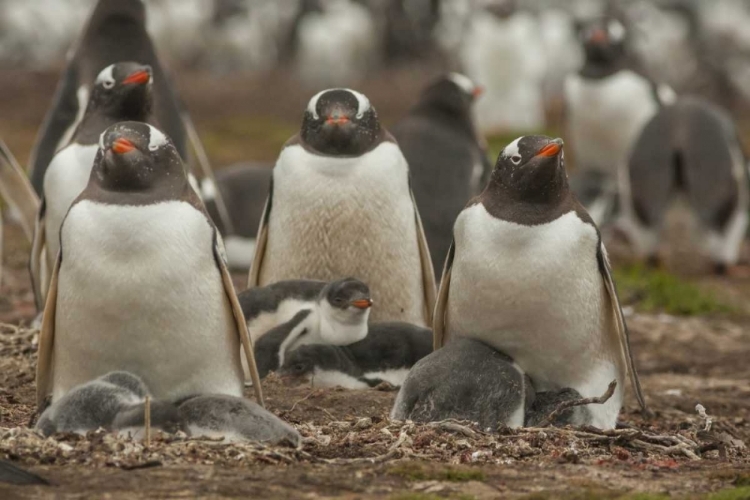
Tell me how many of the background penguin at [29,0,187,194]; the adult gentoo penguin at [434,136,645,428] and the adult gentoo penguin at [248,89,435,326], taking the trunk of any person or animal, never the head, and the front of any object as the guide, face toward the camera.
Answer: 2

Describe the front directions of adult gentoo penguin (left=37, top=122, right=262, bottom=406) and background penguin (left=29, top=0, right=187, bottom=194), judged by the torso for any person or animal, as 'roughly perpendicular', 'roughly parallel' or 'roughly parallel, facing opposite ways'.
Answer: roughly parallel, facing opposite ways

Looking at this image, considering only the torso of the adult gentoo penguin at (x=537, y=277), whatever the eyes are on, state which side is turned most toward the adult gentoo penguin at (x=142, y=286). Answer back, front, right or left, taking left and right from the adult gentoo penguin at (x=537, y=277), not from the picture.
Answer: right

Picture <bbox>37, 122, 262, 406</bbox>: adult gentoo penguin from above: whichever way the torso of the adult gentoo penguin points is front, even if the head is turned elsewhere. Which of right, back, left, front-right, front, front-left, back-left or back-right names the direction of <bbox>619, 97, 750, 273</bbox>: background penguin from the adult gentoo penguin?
back-left

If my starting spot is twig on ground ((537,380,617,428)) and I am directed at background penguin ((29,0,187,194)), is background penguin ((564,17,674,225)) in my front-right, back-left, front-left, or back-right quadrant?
front-right

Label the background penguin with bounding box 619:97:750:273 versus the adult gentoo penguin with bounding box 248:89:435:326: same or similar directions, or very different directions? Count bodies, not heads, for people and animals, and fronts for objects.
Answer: very different directions

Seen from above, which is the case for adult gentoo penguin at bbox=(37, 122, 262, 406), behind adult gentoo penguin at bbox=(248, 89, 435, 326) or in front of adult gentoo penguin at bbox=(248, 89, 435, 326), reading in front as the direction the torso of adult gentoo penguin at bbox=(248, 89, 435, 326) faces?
in front

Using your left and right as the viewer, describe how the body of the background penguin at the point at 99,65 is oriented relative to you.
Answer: facing away from the viewer

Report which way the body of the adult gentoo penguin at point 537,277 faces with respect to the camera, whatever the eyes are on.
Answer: toward the camera

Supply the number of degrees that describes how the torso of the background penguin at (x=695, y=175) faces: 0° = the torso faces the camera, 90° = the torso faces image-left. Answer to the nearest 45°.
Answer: approximately 180°

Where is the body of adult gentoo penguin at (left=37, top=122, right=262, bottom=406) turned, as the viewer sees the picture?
toward the camera

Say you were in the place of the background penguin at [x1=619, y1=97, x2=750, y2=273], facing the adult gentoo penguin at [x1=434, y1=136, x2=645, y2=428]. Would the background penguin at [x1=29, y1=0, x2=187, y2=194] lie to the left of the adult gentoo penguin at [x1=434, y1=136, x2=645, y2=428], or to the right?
right

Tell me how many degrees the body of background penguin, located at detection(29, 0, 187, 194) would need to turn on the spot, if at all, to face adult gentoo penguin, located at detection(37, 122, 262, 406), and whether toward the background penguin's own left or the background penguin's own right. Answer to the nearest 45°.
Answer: approximately 180°
